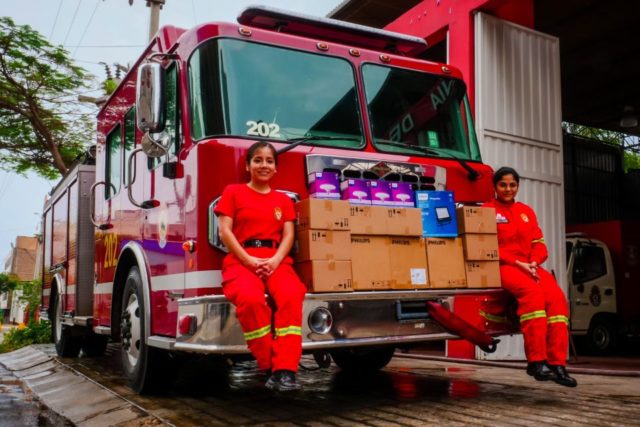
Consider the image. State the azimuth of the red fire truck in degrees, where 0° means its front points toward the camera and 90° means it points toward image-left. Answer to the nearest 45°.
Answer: approximately 315°

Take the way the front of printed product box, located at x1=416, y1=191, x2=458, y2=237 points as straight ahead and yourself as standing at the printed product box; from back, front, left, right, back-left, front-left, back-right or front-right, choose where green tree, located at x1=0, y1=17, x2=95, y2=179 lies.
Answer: back-right

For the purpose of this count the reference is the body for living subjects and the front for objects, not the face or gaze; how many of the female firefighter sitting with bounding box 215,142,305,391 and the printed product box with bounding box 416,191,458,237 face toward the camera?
2

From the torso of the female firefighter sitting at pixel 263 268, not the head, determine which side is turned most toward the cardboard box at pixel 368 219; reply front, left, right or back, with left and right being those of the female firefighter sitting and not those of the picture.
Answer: left
